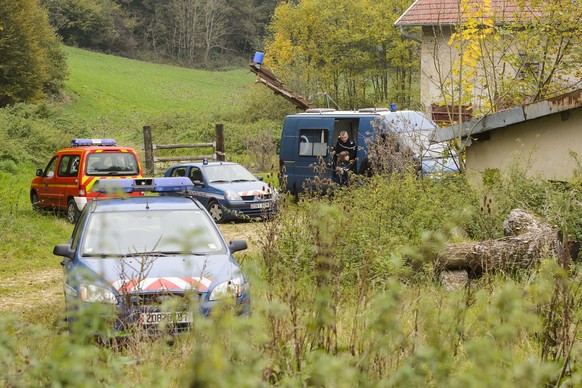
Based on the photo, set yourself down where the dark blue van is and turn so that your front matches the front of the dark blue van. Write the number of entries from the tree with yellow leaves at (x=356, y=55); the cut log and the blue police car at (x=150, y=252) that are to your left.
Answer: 1

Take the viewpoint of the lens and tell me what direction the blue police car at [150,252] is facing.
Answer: facing the viewer

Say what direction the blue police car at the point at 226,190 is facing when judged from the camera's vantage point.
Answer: facing the viewer and to the right of the viewer

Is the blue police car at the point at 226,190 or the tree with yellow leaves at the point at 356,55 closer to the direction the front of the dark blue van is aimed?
the tree with yellow leaves

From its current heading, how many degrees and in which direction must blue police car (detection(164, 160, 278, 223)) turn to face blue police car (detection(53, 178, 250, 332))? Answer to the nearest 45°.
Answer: approximately 45° to its right

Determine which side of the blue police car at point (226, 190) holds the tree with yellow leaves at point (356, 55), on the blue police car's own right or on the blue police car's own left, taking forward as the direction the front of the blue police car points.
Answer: on the blue police car's own left

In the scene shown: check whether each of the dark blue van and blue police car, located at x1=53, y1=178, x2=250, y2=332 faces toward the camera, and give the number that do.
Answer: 1

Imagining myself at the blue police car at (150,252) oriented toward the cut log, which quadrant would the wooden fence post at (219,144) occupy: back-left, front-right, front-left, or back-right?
front-left

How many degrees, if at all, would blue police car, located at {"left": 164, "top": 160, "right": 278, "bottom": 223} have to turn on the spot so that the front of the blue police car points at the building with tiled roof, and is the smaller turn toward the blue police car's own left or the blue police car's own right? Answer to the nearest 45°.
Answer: approximately 90° to the blue police car's own left

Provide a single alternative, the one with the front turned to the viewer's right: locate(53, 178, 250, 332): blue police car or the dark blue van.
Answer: the dark blue van

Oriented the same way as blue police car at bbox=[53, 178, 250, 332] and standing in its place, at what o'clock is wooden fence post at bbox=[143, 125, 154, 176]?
The wooden fence post is roughly at 6 o'clock from the blue police car.

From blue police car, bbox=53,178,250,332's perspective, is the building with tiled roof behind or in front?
behind

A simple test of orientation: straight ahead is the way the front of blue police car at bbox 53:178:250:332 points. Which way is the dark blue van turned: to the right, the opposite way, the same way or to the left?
to the left

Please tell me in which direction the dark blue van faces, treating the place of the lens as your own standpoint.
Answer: facing to the right of the viewer
